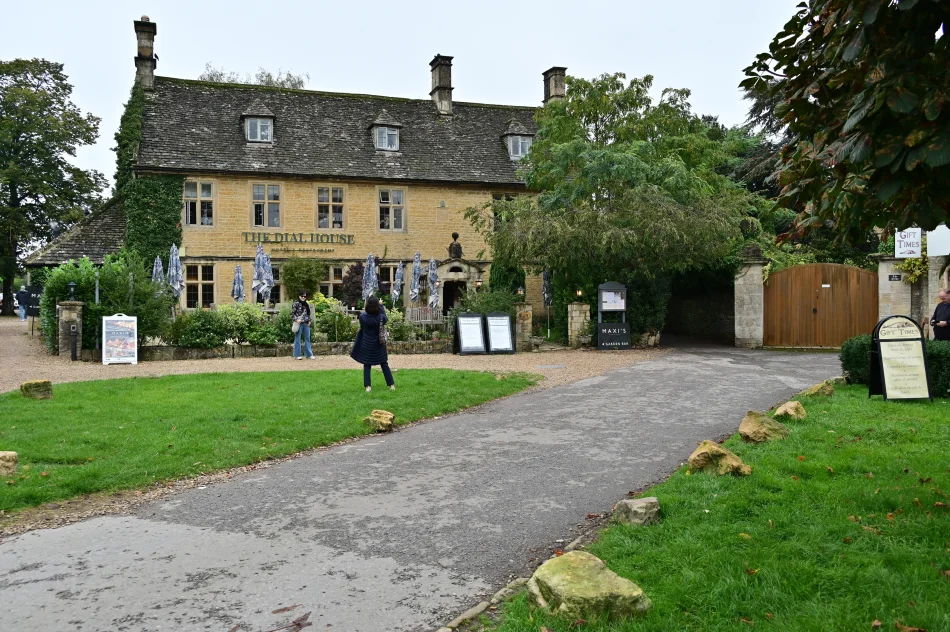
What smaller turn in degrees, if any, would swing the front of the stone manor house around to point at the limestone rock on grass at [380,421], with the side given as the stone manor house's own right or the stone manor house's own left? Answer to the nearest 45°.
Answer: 0° — it already faces it

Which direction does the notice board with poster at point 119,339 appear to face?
toward the camera

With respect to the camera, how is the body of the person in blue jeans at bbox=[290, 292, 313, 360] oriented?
toward the camera

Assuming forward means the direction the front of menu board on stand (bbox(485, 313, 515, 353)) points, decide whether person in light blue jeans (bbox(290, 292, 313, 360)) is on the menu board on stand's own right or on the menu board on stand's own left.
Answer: on the menu board on stand's own right

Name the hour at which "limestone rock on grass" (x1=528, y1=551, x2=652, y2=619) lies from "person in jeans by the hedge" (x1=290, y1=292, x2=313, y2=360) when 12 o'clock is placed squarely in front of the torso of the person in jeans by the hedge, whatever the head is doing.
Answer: The limestone rock on grass is roughly at 12 o'clock from the person in jeans by the hedge.

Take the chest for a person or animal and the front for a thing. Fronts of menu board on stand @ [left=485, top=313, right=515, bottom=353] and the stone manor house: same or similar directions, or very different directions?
same or similar directions

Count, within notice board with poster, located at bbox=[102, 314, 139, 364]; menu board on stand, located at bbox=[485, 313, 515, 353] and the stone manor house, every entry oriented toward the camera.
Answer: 3

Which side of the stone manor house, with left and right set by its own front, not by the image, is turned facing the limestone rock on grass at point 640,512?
front

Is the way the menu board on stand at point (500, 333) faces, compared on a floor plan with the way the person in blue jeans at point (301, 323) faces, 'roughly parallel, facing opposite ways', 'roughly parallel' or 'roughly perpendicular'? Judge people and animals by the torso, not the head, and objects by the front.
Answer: roughly parallel

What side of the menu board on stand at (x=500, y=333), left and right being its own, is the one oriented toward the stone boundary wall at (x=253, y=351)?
right

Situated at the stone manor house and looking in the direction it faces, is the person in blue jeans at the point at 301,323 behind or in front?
in front

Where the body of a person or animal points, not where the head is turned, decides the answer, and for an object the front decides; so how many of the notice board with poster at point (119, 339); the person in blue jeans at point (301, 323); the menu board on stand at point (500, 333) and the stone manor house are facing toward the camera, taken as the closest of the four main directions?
4

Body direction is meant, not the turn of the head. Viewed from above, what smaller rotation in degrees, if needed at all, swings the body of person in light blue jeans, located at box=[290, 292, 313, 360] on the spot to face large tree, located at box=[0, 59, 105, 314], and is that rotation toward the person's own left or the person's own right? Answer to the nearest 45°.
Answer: approximately 135° to the person's own right

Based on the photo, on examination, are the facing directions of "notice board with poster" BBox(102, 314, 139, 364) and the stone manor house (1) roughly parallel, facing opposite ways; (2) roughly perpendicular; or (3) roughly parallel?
roughly parallel
